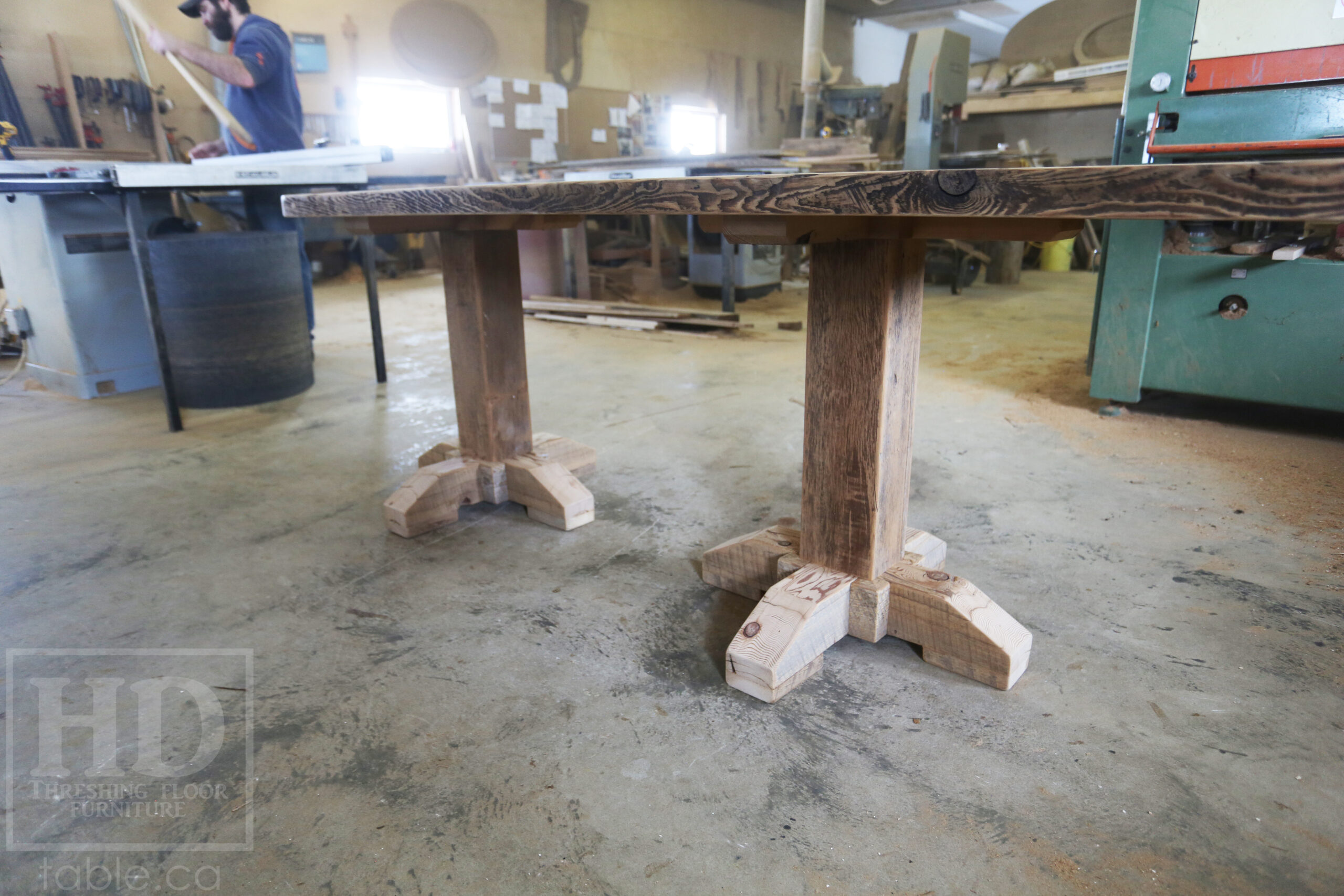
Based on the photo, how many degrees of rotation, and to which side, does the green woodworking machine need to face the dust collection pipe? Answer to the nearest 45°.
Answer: approximately 135° to its right

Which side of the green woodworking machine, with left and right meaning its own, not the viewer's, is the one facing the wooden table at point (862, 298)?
front

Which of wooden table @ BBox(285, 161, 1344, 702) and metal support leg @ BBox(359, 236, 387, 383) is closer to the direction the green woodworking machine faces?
the wooden table

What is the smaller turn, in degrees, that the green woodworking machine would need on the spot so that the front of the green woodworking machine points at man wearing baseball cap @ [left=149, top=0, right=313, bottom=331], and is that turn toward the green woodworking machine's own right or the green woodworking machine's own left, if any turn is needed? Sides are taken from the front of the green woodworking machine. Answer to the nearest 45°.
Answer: approximately 90° to the green woodworking machine's own right

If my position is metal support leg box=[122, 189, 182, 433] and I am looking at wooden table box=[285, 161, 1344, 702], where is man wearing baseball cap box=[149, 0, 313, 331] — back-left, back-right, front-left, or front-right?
back-left

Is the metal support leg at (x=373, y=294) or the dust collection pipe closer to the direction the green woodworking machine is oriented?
the metal support leg

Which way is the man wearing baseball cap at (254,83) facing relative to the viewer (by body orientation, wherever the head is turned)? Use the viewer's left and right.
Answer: facing to the left of the viewer

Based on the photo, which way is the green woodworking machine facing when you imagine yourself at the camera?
facing the viewer

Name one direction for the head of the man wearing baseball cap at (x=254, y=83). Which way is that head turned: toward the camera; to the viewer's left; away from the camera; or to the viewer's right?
to the viewer's left

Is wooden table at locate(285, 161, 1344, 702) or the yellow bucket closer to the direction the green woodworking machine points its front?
the wooden table

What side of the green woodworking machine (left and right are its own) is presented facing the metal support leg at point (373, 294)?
right
